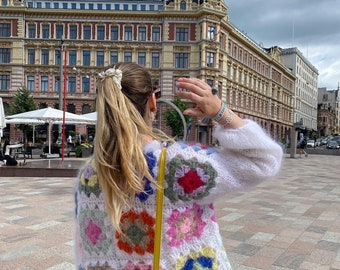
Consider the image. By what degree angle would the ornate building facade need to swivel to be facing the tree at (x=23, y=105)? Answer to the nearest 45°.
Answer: approximately 45° to its right

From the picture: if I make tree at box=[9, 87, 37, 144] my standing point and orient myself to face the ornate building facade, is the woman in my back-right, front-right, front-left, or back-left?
back-right

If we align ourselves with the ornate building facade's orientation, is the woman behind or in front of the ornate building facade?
in front

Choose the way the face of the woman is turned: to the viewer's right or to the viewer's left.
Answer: to the viewer's right

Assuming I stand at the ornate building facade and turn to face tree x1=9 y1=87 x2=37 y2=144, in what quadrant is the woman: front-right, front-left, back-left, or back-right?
front-left

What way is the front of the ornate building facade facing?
toward the camera

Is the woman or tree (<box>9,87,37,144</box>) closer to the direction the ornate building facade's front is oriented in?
the woman
